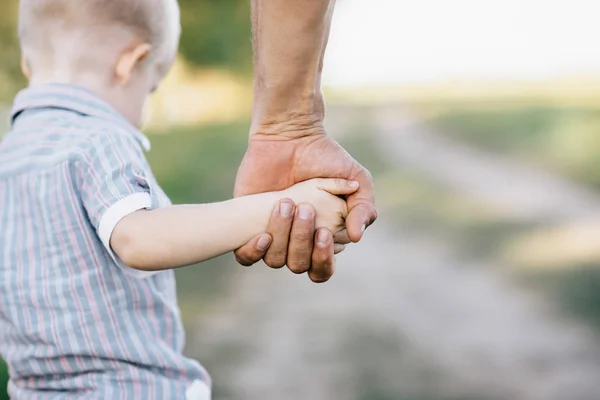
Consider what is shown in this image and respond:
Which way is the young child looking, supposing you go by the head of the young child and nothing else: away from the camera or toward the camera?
away from the camera

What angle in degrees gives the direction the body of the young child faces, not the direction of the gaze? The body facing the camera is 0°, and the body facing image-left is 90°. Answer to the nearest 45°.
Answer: approximately 225°
